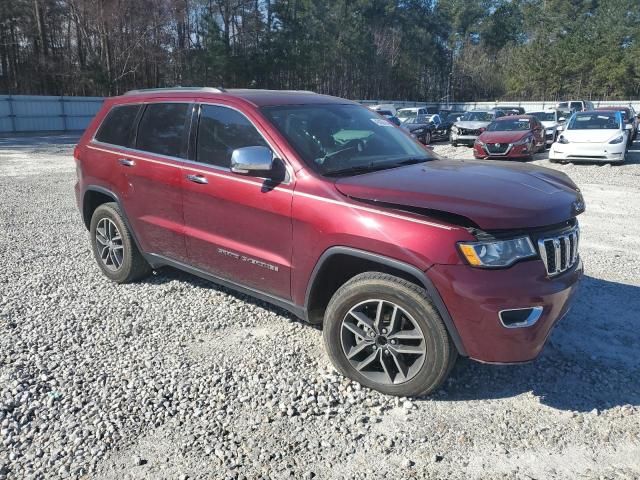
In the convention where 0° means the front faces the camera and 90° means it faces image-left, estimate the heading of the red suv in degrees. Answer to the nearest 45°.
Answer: approximately 315°

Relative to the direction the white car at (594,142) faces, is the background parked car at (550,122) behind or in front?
behind

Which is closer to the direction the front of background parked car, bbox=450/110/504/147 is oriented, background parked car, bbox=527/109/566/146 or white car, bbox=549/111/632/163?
the white car

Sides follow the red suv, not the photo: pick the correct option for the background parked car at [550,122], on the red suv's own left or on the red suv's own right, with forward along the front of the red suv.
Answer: on the red suv's own left

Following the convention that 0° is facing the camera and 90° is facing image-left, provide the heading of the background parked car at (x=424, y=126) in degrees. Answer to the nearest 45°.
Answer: approximately 45°

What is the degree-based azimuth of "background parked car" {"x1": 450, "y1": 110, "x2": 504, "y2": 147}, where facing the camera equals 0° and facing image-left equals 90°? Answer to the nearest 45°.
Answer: approximately 45°

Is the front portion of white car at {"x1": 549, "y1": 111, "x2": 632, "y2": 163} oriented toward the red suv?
yes

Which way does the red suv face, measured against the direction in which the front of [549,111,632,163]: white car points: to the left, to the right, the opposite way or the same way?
to the left

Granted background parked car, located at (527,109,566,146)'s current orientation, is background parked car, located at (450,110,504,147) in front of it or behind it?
in front

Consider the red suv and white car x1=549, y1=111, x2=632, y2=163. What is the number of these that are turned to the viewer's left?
0

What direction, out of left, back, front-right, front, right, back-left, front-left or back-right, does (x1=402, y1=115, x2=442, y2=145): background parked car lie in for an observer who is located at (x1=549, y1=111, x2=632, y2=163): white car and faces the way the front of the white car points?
back-right

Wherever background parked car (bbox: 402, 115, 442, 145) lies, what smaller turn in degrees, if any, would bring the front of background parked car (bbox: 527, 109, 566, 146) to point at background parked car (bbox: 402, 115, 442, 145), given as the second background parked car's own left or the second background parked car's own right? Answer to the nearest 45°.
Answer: approximately 45° to the second background parked car's own right

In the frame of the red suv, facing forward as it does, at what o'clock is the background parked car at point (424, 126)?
The background parked car is roughly at 8 o'clock from the red suv.
